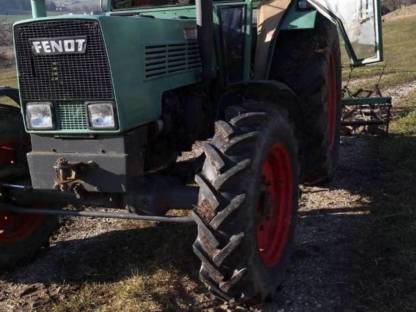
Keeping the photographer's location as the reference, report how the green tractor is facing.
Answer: facing the viewer and to the left of the viewer
